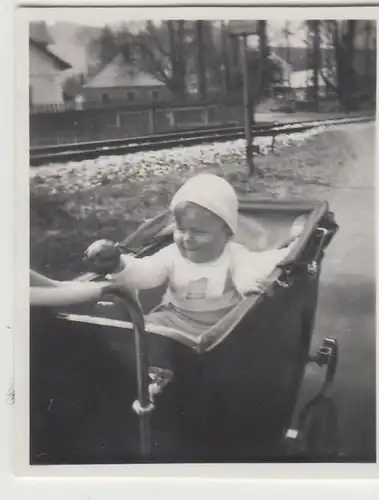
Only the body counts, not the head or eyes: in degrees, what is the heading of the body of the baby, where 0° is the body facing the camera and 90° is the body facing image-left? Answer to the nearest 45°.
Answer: approximately 45°

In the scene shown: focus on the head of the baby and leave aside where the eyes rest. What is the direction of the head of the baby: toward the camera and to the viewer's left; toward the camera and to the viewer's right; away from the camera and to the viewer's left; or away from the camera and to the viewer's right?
toward the camera and to the viewer's left
